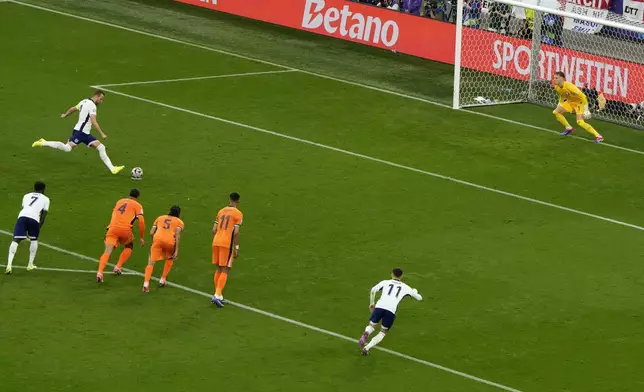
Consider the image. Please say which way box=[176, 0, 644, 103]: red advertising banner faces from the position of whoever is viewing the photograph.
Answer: facing the viewer and to the left of the viewer

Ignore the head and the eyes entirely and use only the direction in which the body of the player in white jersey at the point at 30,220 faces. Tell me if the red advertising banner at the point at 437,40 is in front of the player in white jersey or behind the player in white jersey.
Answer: in front

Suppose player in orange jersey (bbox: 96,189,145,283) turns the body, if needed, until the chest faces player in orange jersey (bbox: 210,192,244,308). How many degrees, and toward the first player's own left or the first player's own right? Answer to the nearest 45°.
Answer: approximately 90° to the first player's own right

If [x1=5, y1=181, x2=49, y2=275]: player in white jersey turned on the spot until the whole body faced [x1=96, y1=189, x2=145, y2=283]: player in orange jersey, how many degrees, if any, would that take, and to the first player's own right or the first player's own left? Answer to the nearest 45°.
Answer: approximately 45° to the first player's own right

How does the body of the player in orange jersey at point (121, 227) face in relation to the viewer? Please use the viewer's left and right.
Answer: facing away from the viewer and to the right of the viewer

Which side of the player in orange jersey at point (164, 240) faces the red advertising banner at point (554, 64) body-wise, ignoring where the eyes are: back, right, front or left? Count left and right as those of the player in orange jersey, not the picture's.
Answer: front

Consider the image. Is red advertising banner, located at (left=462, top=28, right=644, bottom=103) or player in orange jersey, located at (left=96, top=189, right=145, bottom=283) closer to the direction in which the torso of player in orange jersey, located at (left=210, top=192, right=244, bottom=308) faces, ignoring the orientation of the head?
the red advertising banner

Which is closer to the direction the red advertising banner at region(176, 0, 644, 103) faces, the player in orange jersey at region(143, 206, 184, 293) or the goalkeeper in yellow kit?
the player in orange jersey

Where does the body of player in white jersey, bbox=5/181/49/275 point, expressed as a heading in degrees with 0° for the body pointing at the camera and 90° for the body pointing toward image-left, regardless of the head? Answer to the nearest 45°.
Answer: approximately 225°

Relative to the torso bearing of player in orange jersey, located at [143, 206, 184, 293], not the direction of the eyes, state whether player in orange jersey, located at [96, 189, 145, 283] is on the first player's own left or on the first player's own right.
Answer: on the first player's own left
